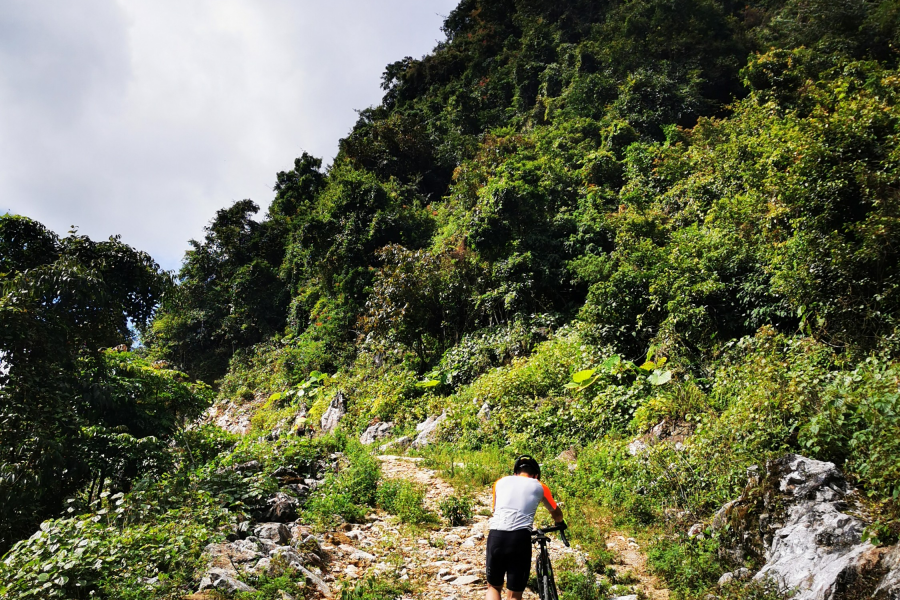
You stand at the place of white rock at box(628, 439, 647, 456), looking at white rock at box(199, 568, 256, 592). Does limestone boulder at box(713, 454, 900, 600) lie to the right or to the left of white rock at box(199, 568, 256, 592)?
left

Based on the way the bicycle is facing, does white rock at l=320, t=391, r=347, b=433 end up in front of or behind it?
in front

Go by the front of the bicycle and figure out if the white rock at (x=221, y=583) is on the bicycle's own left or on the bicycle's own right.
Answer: on the bicycle's own left

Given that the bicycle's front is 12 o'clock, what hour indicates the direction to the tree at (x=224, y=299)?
The tree is roughly at 11 o'clock from the bicycle.

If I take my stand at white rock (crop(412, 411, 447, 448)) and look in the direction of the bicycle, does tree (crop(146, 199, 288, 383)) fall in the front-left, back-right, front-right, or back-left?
back-right

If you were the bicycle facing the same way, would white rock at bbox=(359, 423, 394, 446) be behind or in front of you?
in front

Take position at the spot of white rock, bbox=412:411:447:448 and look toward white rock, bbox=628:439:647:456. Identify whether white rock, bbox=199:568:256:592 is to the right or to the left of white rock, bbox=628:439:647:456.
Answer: right

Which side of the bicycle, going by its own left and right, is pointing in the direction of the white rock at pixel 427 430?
front

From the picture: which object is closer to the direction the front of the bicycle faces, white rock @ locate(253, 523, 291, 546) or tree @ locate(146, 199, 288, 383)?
the tree

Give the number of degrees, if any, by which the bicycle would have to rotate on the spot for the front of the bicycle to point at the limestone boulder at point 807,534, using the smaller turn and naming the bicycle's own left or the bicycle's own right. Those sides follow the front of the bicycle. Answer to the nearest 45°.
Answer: approximately 90° to the bicycle's own right

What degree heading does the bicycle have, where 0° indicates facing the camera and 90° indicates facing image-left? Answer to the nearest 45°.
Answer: approximately 180°
